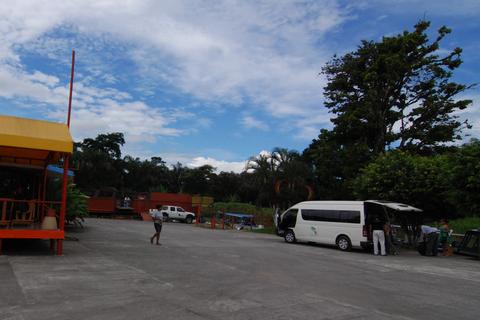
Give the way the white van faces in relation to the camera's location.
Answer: facing away from the viewer and to the left of the viewer

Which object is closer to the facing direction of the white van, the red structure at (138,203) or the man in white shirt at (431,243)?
the red structure

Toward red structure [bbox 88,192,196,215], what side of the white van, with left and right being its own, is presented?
front

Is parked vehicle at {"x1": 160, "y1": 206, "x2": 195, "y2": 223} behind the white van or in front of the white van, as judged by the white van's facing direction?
in front

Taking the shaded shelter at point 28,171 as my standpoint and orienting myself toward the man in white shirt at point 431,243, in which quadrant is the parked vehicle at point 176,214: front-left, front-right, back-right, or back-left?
front-left

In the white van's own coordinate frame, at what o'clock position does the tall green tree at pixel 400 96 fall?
The tall green tree is roughly at 2 o'clock from the white van.

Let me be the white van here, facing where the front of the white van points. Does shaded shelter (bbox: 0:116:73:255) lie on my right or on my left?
on my left
